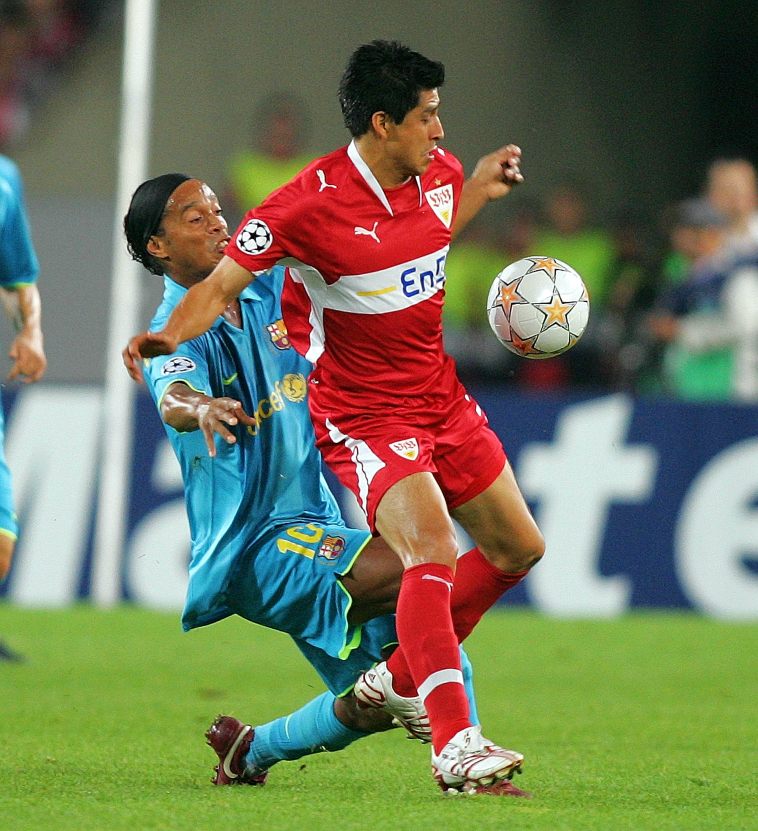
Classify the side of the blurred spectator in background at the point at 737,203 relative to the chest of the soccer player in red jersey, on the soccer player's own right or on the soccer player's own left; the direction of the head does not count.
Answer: on the soccer player's own left

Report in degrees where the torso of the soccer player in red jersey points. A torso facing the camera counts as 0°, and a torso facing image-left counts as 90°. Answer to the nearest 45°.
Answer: approximately 315°

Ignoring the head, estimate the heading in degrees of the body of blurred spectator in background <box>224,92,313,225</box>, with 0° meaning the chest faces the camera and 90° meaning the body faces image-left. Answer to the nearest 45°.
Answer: approximately 0°

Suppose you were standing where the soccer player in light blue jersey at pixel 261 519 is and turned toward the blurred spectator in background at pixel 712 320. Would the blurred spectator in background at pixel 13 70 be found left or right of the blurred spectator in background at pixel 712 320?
left

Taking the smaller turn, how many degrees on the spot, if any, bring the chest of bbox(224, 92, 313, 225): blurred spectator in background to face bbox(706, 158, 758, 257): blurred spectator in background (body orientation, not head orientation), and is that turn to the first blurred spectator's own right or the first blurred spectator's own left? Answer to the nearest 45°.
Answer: approximately 45° to the first blurred spectator's own left

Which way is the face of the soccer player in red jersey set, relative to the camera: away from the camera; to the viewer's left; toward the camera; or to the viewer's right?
to the viewer's right
